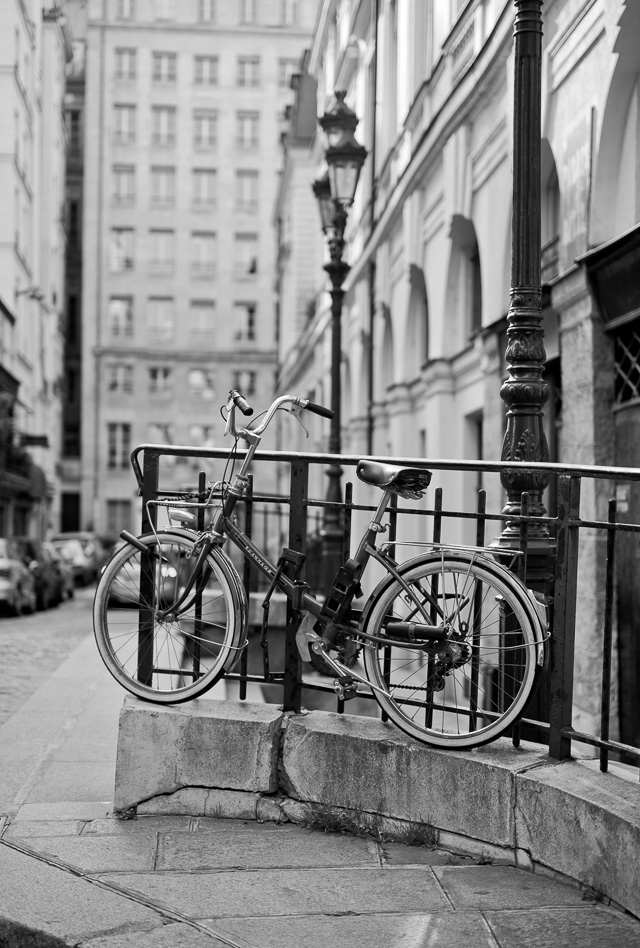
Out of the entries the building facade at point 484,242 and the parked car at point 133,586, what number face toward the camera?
1

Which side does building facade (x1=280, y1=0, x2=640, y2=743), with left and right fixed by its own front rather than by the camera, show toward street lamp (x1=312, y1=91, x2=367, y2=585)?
front

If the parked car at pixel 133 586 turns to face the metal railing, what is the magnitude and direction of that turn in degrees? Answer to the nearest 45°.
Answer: approximately 45° to its left

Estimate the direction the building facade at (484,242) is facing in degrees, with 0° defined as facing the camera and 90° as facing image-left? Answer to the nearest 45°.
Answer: approximately 90°

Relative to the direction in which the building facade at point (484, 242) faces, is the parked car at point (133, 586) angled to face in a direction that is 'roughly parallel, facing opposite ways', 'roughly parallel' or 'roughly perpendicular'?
roughly perpendicular

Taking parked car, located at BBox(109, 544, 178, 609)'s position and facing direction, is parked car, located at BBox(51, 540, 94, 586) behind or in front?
behind

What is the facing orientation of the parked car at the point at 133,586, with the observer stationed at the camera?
facing the viewer

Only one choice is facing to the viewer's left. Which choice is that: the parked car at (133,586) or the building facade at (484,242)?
the building facade

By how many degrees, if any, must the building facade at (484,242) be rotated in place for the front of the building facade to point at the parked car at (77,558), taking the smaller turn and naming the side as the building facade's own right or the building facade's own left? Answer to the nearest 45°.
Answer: approximately 45° to the building facade's own right

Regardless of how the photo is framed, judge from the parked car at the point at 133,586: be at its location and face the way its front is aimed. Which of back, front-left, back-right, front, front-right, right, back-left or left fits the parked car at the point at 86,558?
back
